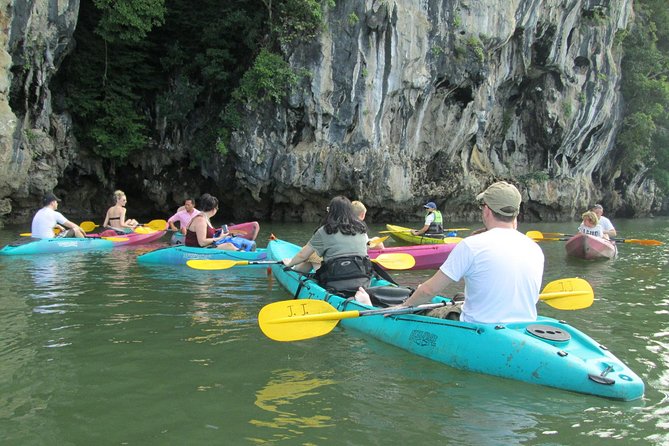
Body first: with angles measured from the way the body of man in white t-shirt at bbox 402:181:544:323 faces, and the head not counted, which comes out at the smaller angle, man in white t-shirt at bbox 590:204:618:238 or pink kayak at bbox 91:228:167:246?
the pink kayak

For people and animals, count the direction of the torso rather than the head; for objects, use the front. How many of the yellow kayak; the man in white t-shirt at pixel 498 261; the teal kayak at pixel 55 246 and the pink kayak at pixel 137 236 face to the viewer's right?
2

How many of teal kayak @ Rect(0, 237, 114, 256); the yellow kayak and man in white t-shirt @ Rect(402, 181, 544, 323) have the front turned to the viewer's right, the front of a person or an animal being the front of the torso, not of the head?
1

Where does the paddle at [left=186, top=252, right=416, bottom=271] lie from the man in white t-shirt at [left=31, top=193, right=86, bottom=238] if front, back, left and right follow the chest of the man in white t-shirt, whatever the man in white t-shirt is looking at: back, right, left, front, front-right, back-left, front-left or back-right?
right

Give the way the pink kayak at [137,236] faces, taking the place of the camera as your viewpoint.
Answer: facing to the right of the viewer

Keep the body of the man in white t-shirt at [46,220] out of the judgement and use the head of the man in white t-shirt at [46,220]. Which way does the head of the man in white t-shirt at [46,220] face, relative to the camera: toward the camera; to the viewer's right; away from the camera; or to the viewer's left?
to the viewer's right

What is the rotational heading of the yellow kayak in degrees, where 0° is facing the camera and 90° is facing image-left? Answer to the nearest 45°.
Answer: approximately 90°

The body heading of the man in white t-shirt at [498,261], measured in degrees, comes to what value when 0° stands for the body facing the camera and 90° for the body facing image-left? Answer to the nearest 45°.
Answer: approximately 135°

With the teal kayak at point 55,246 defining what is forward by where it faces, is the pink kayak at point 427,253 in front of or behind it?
in front
